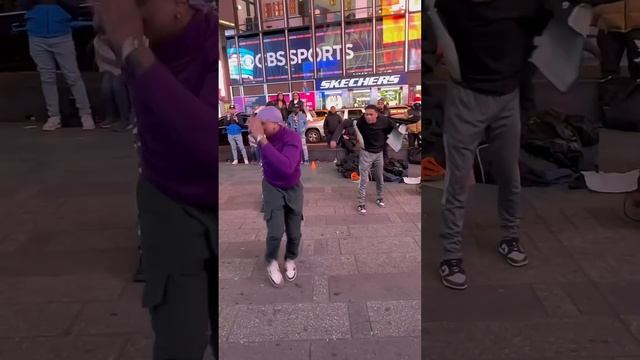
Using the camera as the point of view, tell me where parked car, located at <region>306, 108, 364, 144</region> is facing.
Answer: facing to the left of the viewer
